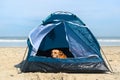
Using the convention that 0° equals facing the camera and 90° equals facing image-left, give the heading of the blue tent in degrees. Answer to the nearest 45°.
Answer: approximately 0°

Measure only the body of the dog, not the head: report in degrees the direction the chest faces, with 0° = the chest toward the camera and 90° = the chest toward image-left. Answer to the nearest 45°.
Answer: approximately 45°
